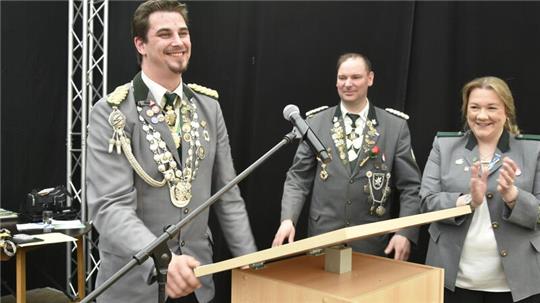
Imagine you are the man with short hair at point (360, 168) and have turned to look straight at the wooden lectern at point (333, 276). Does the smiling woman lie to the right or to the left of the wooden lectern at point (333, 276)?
left

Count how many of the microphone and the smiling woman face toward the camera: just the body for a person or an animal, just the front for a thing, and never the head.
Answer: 1

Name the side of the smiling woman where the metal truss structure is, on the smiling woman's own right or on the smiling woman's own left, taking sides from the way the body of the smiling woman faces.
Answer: on the smiling woman's own right

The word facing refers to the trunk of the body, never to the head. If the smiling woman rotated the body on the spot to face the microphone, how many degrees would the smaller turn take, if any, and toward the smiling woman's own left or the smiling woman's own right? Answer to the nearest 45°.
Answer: approximately 45° to the smiling woman's own right

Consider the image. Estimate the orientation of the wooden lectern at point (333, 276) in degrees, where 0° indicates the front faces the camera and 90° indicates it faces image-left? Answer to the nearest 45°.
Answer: approximately 315°

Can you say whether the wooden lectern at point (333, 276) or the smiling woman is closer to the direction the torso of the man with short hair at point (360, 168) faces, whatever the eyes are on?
the wooden lectern
